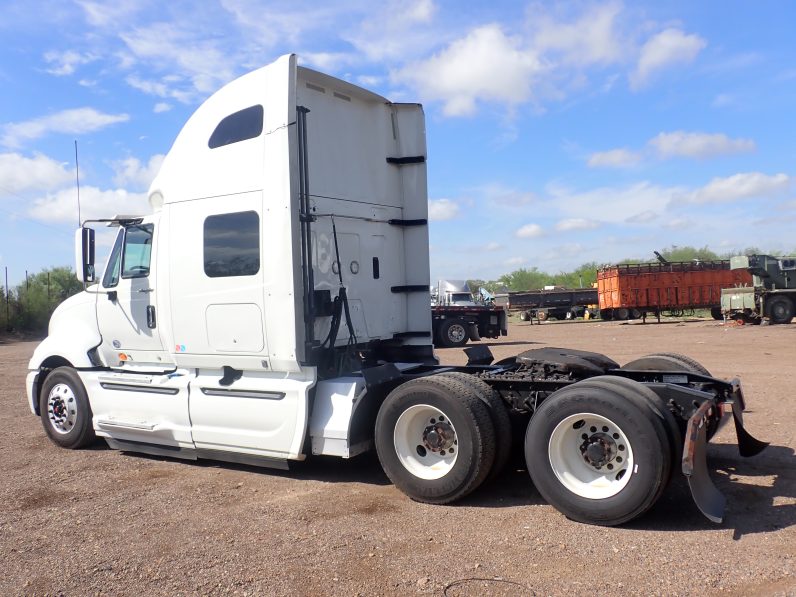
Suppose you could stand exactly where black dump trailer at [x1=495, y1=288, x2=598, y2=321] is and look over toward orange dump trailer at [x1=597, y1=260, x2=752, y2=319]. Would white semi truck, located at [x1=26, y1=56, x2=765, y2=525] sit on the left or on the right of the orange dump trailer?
right

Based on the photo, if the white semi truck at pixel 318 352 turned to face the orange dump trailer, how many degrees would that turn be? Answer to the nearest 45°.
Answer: approximately 90° to its right

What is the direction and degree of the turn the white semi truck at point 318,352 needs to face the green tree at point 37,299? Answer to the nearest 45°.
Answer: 0° — it already faces it

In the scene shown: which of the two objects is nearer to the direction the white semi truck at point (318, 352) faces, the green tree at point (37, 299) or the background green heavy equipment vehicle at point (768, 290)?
the green tree

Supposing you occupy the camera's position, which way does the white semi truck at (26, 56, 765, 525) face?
facing away from the viewer and to the left of the viewer
